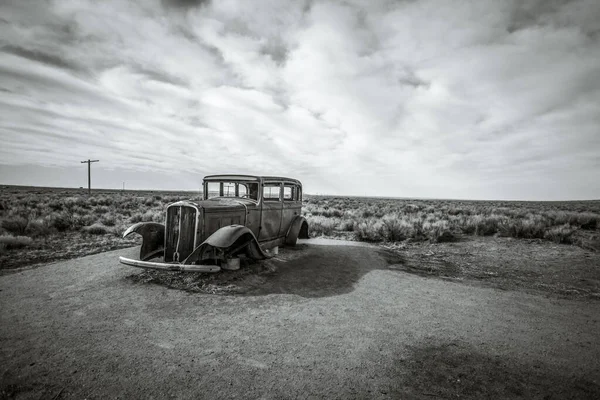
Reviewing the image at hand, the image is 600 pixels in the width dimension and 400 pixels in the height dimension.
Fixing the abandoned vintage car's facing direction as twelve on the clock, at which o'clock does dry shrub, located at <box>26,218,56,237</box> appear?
The dry shrub is roughly at 3 o'clock from the abandoned vintage car.

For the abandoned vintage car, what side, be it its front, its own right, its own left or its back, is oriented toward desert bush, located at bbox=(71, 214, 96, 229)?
right

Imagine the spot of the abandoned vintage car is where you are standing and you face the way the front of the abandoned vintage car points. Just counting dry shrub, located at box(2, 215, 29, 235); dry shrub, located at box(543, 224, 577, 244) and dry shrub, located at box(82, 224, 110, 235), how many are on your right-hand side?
2

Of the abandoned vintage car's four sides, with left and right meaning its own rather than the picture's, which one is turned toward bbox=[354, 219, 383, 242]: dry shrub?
back

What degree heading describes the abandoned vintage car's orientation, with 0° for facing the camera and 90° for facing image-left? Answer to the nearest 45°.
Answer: approximately 45°

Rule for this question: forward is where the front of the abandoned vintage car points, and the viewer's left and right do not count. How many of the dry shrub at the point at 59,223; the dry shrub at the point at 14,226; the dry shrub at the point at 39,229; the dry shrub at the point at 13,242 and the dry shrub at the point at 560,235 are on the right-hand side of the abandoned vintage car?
4

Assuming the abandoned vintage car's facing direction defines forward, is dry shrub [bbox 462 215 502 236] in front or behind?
behind

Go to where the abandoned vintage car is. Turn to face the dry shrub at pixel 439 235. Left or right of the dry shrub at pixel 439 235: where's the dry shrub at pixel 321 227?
left

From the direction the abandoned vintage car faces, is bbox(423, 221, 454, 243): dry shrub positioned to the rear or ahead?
to the rear

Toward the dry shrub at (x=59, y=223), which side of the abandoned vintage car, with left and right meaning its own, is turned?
right
